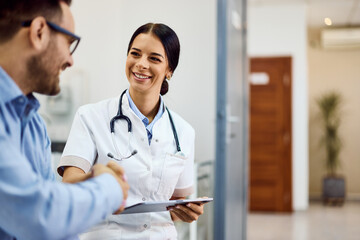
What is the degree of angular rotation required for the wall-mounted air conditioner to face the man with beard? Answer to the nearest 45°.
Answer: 0° — it already faces them

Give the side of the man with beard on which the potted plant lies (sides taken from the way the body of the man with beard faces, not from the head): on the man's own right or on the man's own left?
on the man's own left

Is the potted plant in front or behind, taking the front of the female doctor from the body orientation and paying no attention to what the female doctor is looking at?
behind

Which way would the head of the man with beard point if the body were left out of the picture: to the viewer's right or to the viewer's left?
to the viewer's right

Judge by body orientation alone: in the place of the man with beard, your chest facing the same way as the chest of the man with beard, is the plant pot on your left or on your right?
on your left

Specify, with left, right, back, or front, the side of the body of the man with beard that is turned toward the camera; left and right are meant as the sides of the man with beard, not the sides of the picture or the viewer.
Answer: right

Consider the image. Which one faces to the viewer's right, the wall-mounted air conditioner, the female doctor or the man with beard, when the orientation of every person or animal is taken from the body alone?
the man with beard

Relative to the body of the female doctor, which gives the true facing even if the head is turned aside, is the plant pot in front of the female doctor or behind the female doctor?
behind

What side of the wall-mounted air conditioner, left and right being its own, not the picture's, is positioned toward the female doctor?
front
